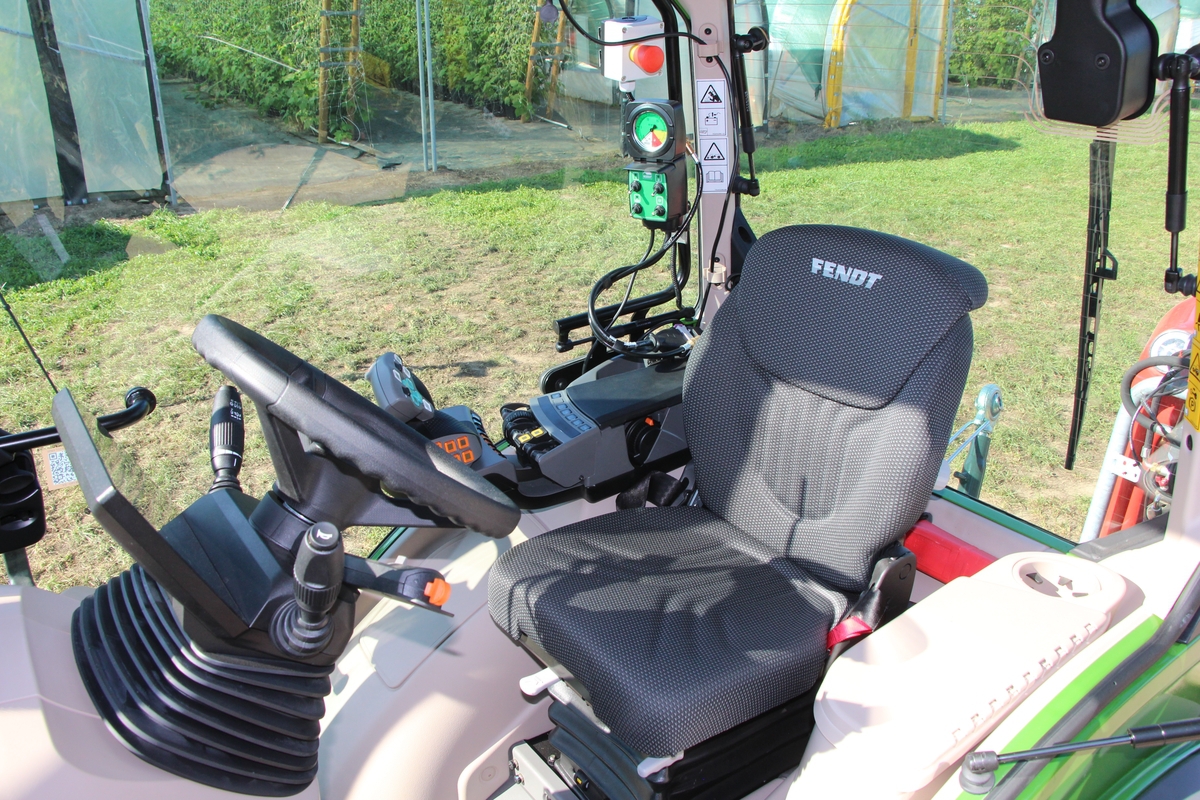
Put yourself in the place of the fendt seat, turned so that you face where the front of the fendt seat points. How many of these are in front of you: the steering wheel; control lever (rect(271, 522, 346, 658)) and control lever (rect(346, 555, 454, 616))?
3

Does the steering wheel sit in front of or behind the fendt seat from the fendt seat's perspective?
in front

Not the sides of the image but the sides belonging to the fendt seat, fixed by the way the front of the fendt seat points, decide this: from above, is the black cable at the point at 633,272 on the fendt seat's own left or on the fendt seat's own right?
on the fendt seat's own right

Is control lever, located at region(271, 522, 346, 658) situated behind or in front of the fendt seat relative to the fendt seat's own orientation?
in front

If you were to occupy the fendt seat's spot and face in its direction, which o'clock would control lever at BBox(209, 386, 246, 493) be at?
The control lever is roughly at 1 o'clock from the fendt seat.

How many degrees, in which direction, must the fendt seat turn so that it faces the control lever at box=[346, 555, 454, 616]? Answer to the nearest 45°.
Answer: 0° — it already faces it

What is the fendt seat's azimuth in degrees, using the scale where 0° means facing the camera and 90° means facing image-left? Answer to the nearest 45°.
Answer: approximately 45°
